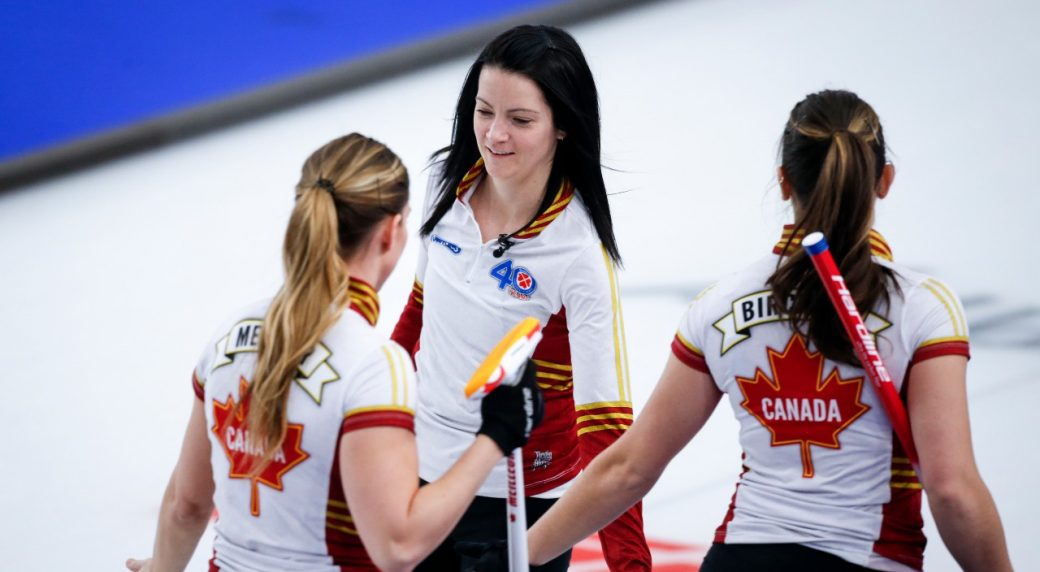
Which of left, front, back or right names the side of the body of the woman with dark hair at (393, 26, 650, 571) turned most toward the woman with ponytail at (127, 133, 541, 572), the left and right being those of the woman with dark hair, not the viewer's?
front

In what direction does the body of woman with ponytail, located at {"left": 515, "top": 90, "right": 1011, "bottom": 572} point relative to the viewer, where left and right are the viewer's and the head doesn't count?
facing away from the viewer

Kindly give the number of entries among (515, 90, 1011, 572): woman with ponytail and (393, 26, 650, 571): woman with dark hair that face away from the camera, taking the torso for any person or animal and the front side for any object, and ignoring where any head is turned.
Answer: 1

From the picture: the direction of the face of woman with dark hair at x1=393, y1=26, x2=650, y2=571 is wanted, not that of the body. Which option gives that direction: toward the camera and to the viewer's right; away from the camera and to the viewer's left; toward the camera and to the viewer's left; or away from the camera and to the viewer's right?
toward the camera and to the viewer's left

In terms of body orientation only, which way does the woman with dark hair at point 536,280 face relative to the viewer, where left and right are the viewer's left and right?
facing the viewer and to the left of the viewer

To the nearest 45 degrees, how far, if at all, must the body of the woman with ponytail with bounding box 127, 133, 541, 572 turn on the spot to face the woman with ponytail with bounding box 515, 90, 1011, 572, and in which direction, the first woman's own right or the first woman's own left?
approximately 45° to the first woman's own right

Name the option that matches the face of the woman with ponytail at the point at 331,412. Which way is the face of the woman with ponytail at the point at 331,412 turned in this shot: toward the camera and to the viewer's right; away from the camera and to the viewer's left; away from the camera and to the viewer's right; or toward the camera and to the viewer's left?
away from the camera and to the viewer's right

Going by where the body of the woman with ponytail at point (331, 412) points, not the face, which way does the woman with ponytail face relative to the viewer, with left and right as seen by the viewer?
facing away from the viewer and to the right of the viewer

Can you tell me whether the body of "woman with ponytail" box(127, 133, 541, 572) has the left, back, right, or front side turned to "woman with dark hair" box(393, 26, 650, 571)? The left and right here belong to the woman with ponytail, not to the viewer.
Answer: front

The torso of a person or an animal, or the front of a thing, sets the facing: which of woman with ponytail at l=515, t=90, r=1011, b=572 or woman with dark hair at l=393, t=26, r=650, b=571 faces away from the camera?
the woman with ponytail

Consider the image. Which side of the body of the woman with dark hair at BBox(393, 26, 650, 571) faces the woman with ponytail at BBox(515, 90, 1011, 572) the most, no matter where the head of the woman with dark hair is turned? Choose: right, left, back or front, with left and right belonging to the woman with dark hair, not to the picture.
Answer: left

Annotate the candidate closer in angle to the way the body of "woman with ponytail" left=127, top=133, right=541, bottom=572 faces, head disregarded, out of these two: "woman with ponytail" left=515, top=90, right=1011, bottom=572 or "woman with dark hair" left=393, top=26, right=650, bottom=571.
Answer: the woman with dark hair

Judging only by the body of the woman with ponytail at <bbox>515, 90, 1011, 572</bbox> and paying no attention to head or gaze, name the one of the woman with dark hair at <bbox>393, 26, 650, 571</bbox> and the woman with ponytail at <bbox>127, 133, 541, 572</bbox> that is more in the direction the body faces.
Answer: the woman with dark hair

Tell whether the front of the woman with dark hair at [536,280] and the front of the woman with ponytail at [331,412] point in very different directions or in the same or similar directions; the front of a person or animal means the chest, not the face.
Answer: very different directions
